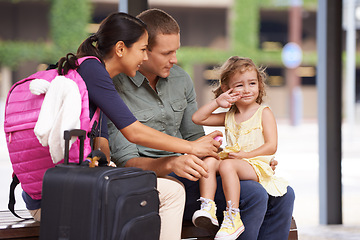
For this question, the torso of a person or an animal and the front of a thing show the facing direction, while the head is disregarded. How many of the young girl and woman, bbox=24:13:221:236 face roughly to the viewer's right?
1

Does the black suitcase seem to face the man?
no

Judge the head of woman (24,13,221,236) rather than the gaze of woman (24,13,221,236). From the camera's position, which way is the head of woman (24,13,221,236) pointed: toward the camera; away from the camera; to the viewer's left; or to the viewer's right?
to the viewer's right

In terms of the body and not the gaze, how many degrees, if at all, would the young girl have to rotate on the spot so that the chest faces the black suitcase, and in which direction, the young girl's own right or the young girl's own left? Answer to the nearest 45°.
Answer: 0° — they already face it

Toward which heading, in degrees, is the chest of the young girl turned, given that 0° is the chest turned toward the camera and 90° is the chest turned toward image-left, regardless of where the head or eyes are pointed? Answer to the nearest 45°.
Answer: approximately 45°

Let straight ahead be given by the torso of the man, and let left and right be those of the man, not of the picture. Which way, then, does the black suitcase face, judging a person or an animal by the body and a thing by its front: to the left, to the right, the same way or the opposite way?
the same way

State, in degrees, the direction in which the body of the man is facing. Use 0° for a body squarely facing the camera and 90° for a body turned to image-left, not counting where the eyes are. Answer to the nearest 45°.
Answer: approximately 315°

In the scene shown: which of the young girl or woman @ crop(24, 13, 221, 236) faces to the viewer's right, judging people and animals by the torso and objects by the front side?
the woman

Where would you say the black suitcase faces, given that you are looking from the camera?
facing the viewer and to the right of the viewer

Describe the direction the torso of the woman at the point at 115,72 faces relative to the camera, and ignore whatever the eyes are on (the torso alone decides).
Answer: to the viewer's right

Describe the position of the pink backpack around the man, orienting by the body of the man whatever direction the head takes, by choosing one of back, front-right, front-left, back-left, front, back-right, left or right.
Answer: right
